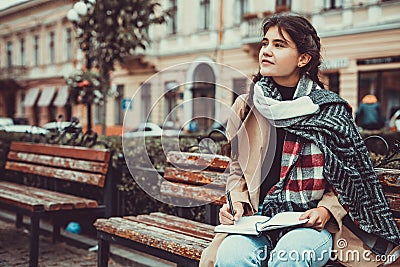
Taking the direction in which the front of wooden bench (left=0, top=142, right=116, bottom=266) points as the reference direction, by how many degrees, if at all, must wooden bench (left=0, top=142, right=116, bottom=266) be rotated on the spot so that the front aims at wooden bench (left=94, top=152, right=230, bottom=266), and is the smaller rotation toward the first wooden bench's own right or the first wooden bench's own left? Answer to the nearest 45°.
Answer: approximately 90° to the first wooden bench's own left

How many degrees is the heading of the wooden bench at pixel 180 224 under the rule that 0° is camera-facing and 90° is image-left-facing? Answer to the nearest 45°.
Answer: approximately 45°

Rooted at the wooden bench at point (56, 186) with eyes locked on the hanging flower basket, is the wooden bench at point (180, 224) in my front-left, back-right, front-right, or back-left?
back-right

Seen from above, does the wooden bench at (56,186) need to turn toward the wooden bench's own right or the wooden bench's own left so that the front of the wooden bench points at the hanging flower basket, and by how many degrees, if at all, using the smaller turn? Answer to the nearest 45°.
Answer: approximately 135° to the wooden bench's own right

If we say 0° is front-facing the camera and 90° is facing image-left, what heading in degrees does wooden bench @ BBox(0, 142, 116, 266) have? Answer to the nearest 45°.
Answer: approximately 45°

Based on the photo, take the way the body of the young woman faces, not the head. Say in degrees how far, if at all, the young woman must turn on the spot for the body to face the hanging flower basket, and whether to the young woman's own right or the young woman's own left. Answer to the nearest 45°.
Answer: approximately 90° to the young woman's own right

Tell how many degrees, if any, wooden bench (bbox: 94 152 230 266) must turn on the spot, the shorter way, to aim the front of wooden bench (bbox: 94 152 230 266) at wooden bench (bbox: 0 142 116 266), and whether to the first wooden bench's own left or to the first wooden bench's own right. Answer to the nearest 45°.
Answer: approximately 90° to the first wooden bench's own right

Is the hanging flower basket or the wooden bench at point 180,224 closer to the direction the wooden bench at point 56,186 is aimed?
the wooden bench
